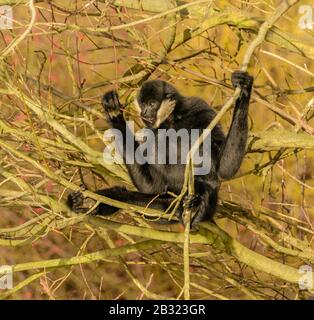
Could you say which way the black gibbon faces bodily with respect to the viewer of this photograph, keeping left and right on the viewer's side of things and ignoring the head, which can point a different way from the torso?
facing the viewer and to the left of the viewer
